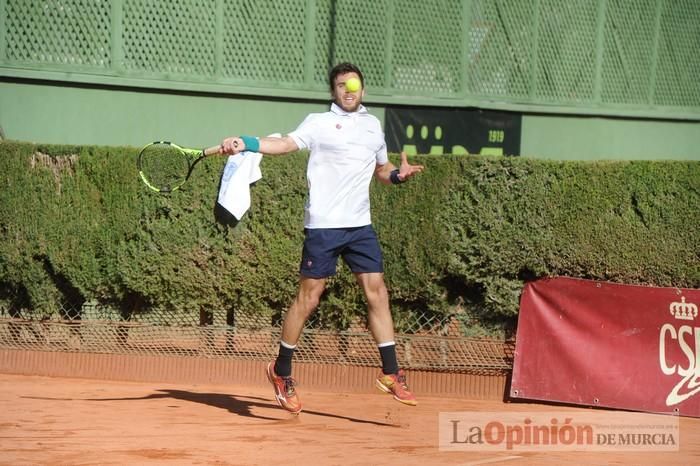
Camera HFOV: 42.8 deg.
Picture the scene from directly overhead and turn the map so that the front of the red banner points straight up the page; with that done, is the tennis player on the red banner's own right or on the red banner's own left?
on the red banner's own right

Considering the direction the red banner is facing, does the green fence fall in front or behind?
behind

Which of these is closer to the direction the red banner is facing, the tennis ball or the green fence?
the tennis ball

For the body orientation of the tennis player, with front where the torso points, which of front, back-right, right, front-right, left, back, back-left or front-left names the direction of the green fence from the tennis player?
back

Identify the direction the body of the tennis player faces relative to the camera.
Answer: toward the camera

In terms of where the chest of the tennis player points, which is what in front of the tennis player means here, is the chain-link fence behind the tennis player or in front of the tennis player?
behind

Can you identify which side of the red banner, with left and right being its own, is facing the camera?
front

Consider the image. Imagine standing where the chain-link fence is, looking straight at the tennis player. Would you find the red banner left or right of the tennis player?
left

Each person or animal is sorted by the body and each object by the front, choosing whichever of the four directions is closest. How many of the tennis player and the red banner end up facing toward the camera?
2

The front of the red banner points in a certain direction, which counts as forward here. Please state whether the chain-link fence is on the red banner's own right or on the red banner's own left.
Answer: on the red banner's own right

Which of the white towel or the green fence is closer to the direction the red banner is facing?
the white towel

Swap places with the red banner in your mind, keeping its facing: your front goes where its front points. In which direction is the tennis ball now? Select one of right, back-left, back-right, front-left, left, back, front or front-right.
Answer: front-right
